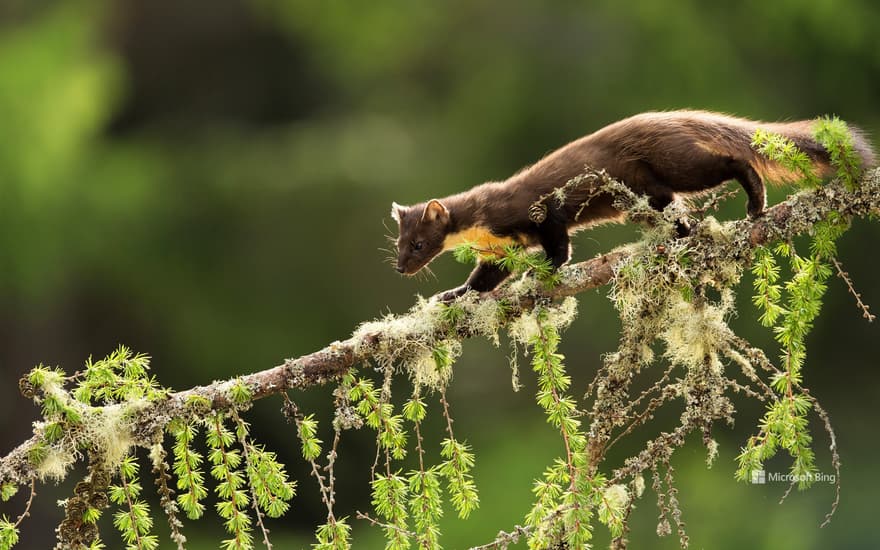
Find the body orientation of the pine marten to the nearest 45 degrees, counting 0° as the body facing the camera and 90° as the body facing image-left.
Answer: approximately 90°
